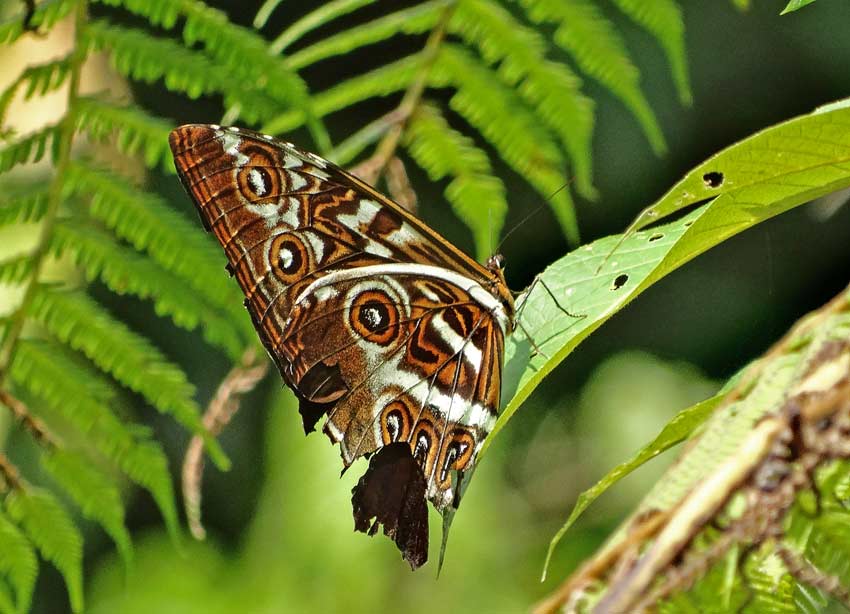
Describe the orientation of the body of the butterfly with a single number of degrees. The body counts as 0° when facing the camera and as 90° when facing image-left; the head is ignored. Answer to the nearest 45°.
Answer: approximately 270°
